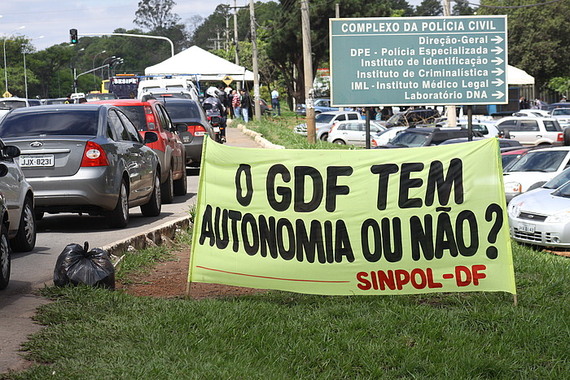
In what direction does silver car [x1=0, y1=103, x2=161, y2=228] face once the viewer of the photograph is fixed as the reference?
facing away from the viewer and to the right of the viewer

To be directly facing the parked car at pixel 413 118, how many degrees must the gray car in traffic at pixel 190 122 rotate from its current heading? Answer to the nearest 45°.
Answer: approximately 45° to its right

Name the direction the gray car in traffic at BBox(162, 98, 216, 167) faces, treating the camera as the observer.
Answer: facing away from the viewer

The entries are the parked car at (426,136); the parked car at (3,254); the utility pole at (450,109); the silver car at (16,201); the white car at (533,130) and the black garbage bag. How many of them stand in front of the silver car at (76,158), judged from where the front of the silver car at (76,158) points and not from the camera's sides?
3

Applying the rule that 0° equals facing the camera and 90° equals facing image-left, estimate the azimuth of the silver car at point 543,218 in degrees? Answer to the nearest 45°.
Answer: approximately 45°

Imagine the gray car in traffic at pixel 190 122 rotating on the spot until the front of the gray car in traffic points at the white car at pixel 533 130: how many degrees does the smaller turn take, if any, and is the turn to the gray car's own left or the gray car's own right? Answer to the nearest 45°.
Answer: approximately 45° to the gray car's own right

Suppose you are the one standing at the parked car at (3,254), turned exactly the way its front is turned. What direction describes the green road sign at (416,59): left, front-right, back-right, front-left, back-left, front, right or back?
front-right

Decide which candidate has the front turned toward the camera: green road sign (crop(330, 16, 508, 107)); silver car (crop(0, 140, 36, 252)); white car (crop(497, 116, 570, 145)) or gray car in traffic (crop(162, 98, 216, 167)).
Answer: the green road sign

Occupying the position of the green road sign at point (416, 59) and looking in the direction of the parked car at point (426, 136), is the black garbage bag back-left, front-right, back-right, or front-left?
back-left

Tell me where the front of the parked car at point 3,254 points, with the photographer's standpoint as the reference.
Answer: facing away from the viewer

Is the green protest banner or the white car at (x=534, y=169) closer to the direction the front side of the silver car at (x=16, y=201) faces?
the white car

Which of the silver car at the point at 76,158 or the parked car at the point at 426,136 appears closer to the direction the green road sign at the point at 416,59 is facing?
the silver car

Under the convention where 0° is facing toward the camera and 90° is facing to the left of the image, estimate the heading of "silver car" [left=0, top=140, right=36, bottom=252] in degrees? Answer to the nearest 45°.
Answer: approximately 225°
